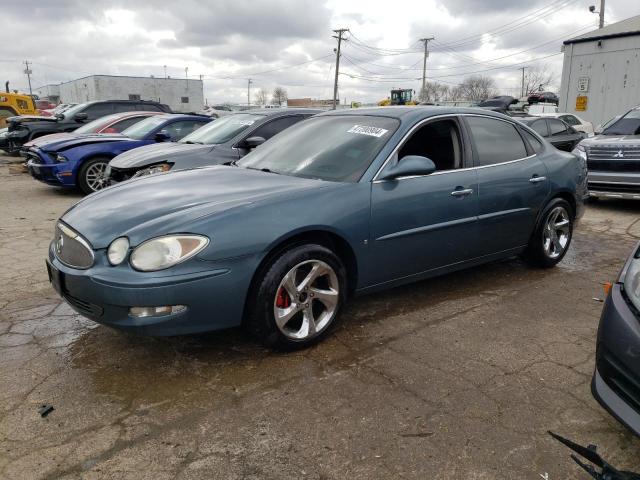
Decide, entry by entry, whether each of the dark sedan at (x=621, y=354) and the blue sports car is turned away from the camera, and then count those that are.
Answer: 0

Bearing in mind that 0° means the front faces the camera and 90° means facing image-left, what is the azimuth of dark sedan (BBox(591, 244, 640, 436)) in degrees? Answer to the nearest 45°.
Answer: approximately 45°

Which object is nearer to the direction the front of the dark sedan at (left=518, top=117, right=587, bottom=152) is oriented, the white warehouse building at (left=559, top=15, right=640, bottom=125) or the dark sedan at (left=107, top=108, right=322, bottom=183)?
the dark sedan

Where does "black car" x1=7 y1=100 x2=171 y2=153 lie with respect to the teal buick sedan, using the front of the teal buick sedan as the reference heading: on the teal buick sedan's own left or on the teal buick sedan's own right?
on the teal buick sedan's own right

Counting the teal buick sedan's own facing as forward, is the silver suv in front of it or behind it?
behind

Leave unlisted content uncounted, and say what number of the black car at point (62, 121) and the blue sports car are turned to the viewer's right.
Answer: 0

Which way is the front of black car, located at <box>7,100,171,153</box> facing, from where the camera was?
facing the viewer and to the left of the viewer

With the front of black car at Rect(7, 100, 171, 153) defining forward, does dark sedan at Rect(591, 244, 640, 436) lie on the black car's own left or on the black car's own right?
on the black car's own left

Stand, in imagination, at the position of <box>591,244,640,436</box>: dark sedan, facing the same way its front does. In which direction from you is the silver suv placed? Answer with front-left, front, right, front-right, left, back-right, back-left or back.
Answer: back-right

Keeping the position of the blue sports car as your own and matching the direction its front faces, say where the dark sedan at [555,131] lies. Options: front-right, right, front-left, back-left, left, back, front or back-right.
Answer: back-left
